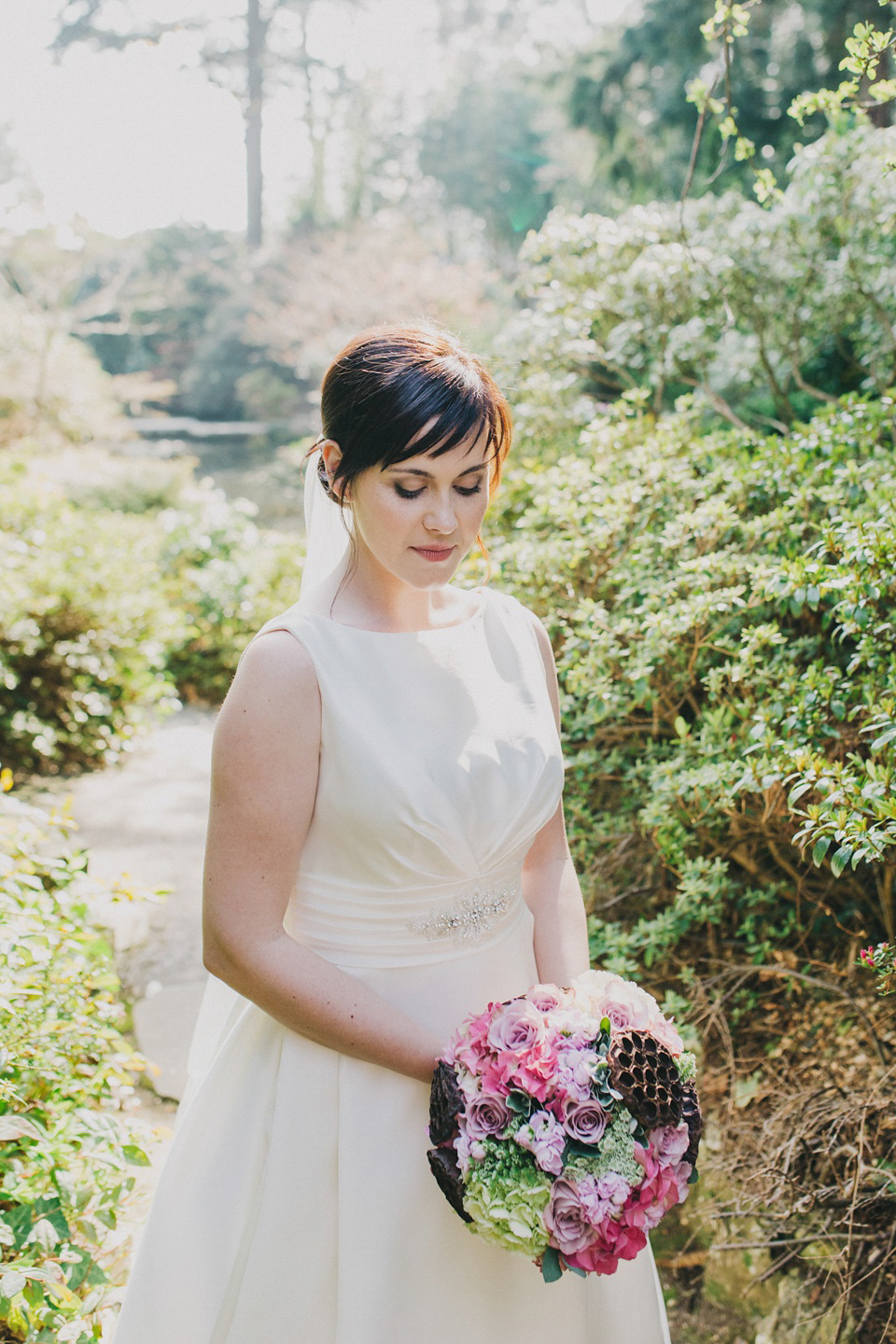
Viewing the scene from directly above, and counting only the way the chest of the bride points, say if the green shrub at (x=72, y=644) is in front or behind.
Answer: behind

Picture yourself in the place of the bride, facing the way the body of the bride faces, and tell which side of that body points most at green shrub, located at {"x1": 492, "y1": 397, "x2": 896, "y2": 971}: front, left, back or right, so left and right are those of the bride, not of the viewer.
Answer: left
